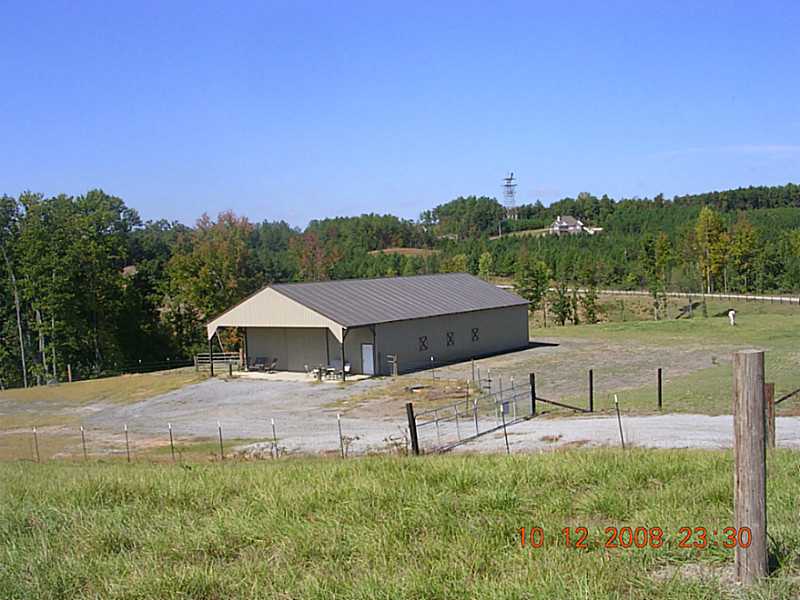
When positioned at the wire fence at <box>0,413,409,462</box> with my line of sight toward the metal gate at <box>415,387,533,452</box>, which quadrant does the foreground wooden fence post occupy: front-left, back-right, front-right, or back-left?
front-right

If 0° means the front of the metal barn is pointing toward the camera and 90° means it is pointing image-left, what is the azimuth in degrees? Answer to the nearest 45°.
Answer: approximately 45°

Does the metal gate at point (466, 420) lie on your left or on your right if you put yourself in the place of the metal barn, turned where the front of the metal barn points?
on your left

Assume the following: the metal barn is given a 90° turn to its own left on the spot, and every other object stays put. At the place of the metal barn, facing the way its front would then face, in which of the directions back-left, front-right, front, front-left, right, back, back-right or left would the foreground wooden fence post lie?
front-right

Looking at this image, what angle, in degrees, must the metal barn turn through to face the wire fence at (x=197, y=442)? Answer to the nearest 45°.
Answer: approximately 45° to its left
